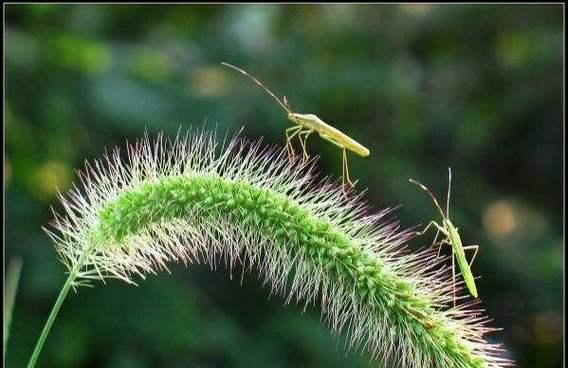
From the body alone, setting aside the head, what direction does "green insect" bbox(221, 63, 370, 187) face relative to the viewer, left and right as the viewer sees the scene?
facing to the left of the viewer
